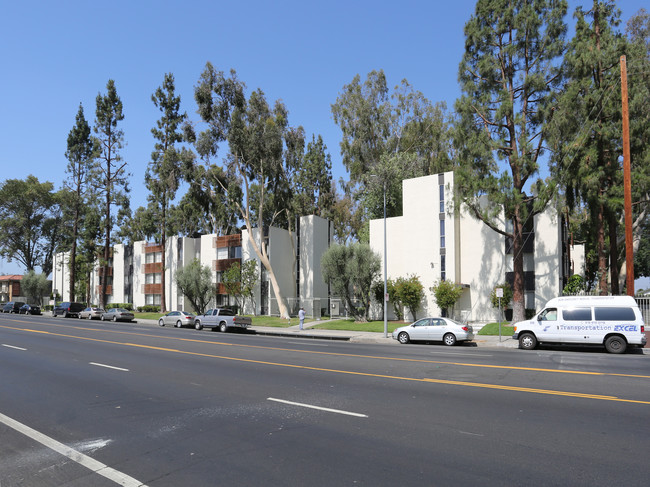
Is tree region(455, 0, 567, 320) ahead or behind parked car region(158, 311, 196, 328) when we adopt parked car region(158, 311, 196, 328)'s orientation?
behind

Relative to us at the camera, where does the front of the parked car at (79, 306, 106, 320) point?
facing away from the viewer and to the left of the viewer

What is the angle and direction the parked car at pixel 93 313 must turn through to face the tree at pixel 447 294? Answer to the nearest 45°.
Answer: approximately 180°

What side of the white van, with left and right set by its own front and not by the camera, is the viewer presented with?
left

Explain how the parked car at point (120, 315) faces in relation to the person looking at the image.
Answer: facing away from the viewer and to the left of the viewer

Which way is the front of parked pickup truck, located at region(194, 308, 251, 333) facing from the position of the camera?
facing away from the viewer and to the left of the viewer

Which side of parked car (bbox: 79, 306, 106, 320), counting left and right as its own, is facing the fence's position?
back

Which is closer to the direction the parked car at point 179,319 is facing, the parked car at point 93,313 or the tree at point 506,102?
the parked car

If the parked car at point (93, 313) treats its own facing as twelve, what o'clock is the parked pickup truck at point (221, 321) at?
the parked pickup truck at point (221, 321) is roughly at 7 o'clock from the parked car at point (93, 313).

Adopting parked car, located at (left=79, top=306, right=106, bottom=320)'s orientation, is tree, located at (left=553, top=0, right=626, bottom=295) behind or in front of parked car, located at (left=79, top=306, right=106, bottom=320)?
behind

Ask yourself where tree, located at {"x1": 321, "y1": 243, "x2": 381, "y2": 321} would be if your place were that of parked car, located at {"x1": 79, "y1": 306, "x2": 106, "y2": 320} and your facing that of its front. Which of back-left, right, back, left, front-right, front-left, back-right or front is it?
back
